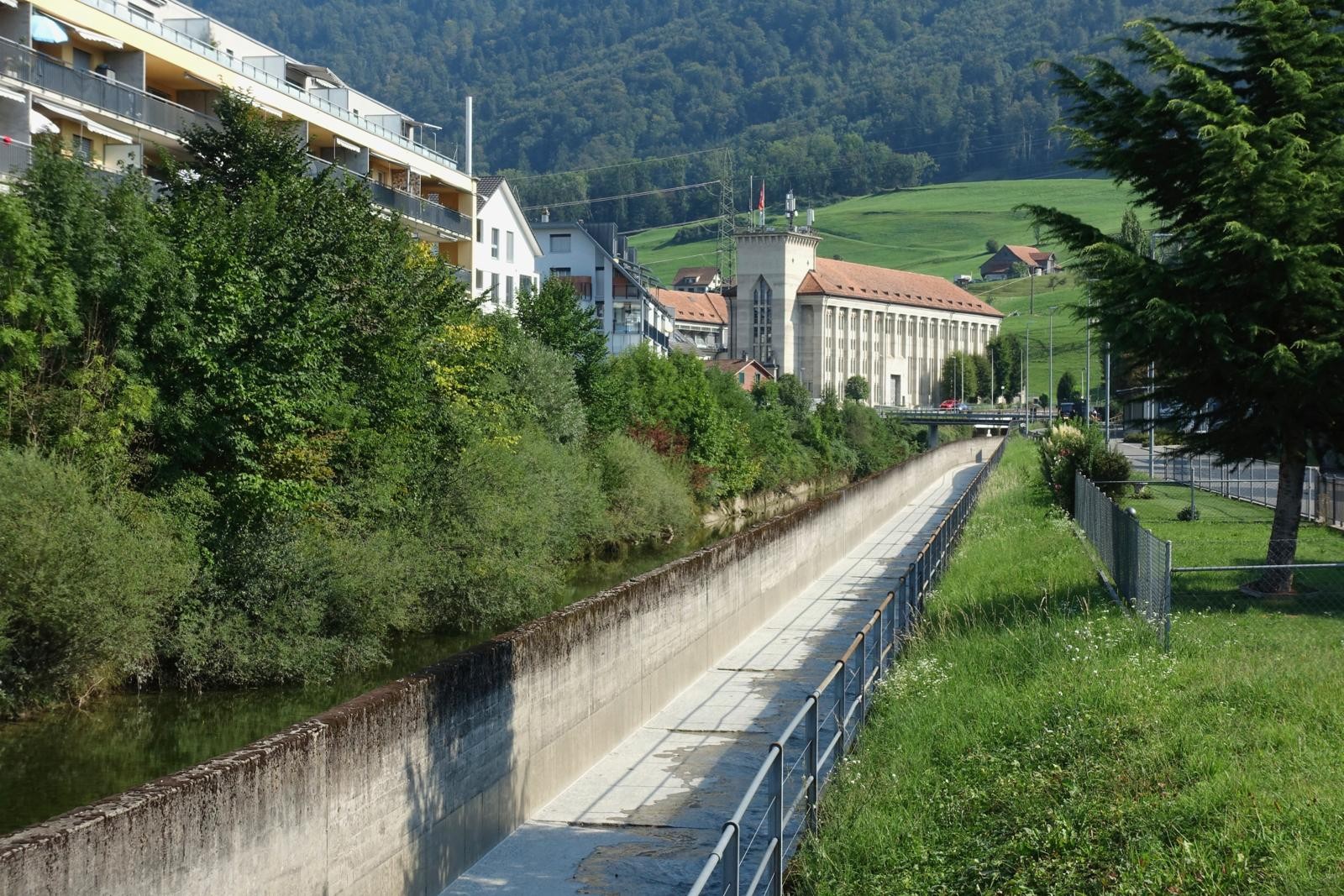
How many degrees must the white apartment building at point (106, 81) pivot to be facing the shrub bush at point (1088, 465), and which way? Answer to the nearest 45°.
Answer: approximately 45° to its left

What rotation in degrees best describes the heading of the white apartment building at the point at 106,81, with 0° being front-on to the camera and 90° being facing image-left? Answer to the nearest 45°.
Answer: approximately 315°

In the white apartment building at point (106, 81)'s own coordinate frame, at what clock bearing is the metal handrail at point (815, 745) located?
The metal handrail is roughly at 1 o'clock from the white apartment building.

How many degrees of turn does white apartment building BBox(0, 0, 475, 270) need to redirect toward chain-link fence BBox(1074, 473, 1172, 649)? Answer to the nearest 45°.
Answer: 0° — it already faces it

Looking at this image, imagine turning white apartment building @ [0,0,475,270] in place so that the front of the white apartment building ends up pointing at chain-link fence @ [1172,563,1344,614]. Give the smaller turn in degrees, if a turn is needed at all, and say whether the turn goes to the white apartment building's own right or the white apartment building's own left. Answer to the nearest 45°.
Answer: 0° — it already faces it

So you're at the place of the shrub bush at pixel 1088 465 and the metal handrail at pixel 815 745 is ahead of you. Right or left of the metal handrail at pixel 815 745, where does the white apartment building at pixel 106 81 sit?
right
